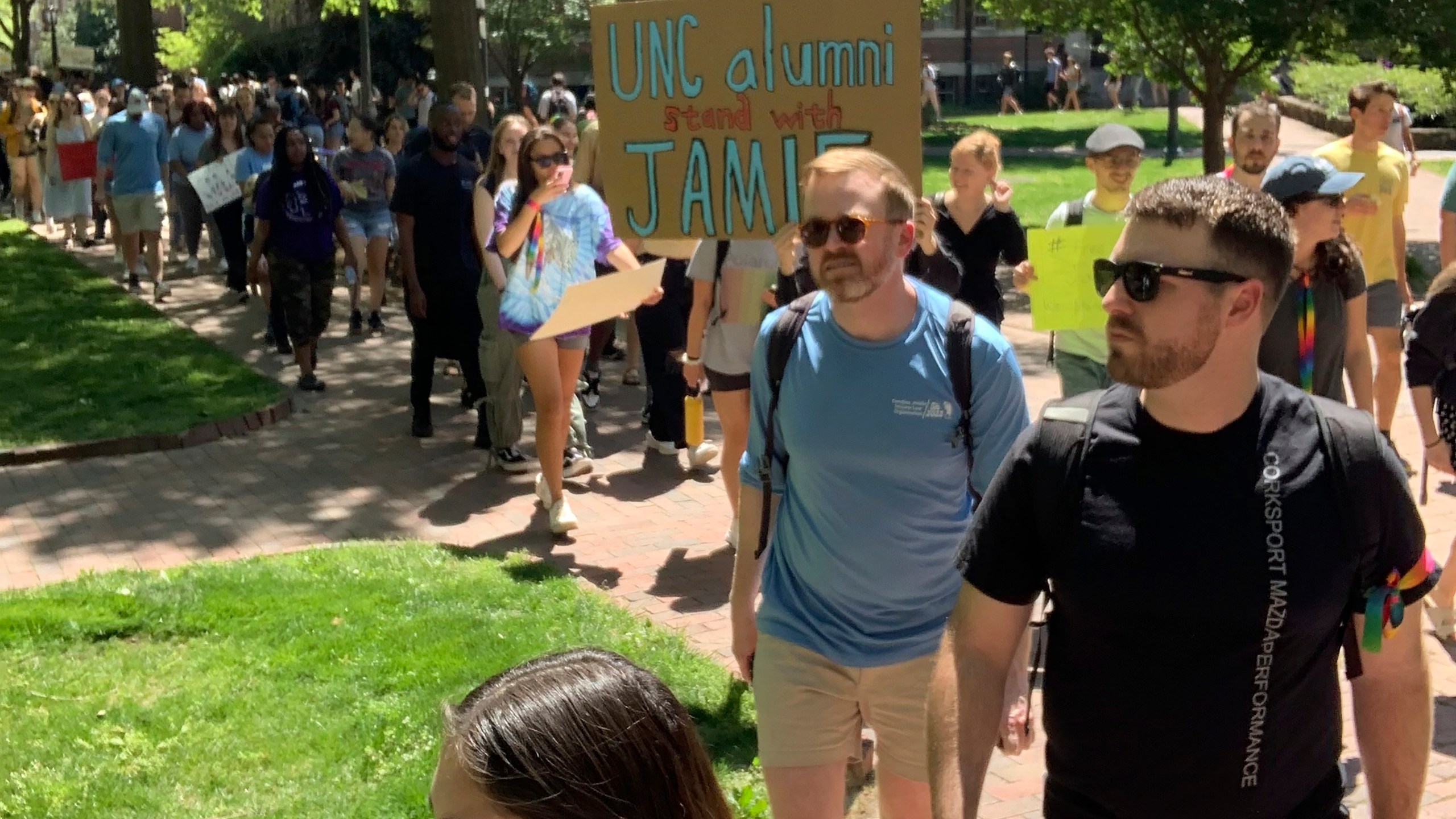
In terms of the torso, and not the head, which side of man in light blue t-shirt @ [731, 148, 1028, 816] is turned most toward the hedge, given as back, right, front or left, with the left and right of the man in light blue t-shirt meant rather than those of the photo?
back

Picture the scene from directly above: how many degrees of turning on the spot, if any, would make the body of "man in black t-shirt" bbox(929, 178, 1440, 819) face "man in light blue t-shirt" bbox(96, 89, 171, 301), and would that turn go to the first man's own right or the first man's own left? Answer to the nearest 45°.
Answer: approximately 135° to the first man's own right

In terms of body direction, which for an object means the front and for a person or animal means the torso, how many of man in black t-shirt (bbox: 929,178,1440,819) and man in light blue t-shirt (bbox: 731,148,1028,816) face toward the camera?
2

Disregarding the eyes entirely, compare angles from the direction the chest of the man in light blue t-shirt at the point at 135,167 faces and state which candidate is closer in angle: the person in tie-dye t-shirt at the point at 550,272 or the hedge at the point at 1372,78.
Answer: the person in tie-dye t-shirt

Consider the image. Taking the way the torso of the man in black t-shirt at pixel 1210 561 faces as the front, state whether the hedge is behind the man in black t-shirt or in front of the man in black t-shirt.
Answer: behind

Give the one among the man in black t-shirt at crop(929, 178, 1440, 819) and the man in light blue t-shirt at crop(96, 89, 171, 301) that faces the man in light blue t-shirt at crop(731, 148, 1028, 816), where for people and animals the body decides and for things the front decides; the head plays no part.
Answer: the man in light blue t-shirt at crop(96, 89, 171, 301)

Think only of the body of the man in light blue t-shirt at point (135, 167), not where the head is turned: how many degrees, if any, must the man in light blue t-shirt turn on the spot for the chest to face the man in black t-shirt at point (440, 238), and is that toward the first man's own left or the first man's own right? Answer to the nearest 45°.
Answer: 0° — they already face them

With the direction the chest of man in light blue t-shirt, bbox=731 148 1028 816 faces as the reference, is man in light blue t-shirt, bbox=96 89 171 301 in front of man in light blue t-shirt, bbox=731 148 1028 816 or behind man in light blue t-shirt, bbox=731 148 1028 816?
behind

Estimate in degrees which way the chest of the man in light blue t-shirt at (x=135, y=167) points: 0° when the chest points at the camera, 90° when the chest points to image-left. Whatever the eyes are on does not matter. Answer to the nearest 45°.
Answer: approximately 0°

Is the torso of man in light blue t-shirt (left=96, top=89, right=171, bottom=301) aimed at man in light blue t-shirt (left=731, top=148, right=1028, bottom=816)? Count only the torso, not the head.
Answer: yes
